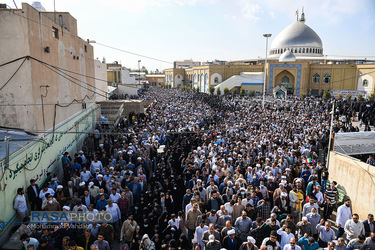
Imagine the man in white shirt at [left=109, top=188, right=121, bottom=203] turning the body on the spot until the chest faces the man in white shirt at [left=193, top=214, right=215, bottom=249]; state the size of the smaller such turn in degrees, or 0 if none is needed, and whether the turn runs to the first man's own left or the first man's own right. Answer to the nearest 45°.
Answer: approximately 45° to the first man's own left

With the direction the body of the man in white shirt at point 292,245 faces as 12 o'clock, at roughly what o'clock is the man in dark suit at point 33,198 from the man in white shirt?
The man in dark suit is roughly at 3 o'clock from the man in white shirt.

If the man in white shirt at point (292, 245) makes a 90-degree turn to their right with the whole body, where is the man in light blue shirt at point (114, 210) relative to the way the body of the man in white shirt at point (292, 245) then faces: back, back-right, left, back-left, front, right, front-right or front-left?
front

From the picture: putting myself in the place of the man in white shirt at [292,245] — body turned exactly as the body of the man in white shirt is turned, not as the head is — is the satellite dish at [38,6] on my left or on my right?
on my right

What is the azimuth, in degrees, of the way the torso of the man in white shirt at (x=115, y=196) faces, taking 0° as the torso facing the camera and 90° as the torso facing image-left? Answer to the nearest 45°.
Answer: approximately 0°

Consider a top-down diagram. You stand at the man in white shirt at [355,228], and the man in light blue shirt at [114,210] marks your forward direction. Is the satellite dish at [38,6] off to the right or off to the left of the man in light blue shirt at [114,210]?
right

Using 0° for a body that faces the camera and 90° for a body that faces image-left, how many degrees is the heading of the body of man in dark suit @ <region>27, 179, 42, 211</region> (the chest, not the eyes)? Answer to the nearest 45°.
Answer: approximately 315°

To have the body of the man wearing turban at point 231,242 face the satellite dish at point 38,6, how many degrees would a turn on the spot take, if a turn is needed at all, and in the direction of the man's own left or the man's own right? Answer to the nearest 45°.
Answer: approximately 135° to the man's own right
